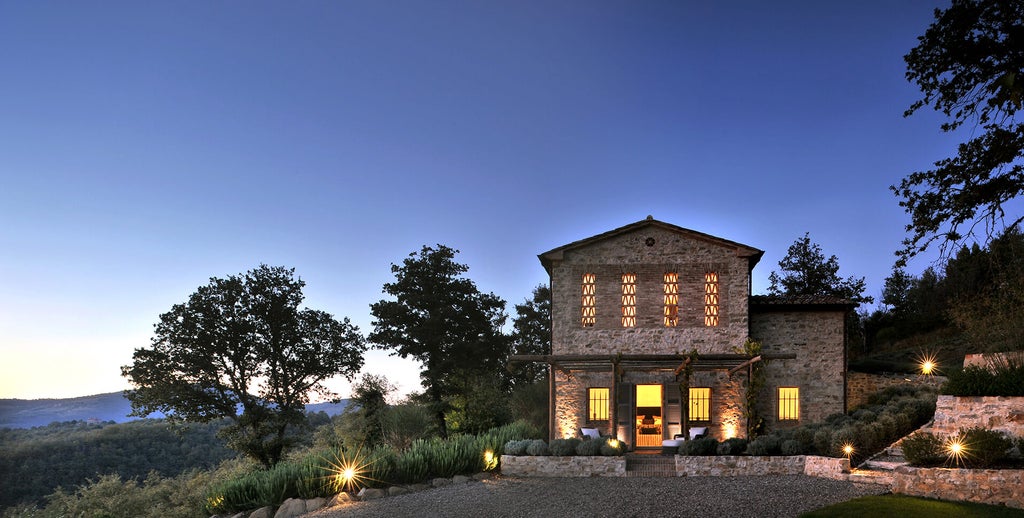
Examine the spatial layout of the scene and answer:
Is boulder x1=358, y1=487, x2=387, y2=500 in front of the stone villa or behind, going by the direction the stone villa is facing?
in front

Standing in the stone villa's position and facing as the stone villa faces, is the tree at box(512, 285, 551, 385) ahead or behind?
behind

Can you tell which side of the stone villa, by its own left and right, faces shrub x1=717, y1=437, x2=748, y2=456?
front

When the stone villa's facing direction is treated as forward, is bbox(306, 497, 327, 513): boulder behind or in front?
in front

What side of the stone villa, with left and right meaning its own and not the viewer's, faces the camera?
front

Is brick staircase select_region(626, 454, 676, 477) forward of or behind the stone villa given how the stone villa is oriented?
forward

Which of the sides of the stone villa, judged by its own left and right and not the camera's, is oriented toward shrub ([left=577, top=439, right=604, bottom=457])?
front
